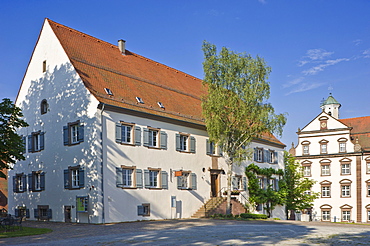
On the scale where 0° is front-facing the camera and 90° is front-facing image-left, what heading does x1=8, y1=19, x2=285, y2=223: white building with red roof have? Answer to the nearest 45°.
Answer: approximately 315°

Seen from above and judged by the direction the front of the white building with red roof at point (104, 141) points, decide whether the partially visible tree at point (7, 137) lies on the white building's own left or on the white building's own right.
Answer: on the white building's own right
